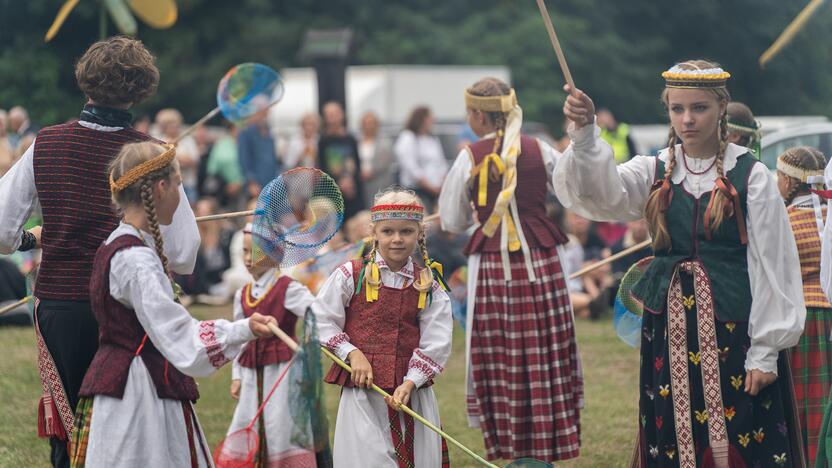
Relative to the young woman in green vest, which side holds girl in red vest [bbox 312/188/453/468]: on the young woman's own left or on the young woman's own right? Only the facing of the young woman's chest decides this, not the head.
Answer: on the young woman's own right

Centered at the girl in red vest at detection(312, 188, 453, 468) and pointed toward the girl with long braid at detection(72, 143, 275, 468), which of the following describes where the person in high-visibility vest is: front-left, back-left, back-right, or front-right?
back-right

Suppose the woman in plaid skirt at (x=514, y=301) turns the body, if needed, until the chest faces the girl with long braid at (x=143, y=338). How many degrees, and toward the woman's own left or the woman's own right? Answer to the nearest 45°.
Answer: approximately 90° to the woman's own left

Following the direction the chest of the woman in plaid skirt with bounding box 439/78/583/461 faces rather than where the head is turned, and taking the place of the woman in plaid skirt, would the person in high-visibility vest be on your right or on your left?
on your right

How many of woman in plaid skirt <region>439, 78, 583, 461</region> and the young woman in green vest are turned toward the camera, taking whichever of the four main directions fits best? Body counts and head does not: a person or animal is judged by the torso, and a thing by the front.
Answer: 1

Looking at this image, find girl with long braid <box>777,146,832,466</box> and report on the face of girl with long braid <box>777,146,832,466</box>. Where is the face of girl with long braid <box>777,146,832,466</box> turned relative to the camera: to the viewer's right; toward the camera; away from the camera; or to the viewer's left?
to the viewer's left

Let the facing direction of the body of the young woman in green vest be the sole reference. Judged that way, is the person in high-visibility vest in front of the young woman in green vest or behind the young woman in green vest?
behind

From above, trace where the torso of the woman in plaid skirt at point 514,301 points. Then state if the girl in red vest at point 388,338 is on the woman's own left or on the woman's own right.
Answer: on the woman's own left

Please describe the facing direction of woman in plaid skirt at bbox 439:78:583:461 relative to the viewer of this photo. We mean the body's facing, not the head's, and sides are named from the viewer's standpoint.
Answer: facing away from the viewer and to the left of the viewer

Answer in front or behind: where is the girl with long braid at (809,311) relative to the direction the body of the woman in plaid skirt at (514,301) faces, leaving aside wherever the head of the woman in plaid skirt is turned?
behind
